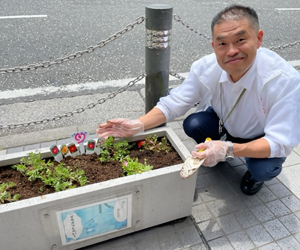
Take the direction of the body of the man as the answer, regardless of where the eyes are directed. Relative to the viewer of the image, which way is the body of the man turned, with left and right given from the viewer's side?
facing the viewer and to the left of the viewer

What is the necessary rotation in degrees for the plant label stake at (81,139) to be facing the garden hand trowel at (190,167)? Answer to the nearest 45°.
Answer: approximately 45° to its left

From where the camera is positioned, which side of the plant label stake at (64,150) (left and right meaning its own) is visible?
front

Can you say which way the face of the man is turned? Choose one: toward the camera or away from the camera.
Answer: toward the camera

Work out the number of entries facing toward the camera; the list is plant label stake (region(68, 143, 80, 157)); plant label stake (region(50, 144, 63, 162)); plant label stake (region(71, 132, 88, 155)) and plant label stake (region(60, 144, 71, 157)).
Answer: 4

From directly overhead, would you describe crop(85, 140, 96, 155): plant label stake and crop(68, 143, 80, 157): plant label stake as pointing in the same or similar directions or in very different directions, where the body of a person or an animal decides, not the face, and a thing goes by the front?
same or similar directions

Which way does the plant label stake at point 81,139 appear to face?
toward the camera

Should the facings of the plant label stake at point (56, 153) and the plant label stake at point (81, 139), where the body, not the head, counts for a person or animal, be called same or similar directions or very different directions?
same or similar directions

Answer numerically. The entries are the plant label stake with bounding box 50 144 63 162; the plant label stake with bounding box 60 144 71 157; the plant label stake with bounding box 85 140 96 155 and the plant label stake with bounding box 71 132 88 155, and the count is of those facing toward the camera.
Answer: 4

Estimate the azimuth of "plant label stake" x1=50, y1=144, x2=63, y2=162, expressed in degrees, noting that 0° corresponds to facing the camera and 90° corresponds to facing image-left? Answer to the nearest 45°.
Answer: approximately 0°

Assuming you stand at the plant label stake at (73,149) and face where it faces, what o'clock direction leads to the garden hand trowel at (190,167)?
the garden hand trowel at (190,167) is roughly at 10 o'clock from the plant label stake at (73,149).
